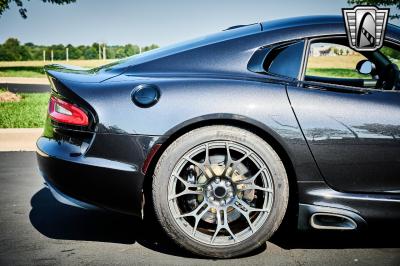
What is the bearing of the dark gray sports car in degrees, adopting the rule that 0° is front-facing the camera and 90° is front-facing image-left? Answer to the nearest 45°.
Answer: approximately 270°
